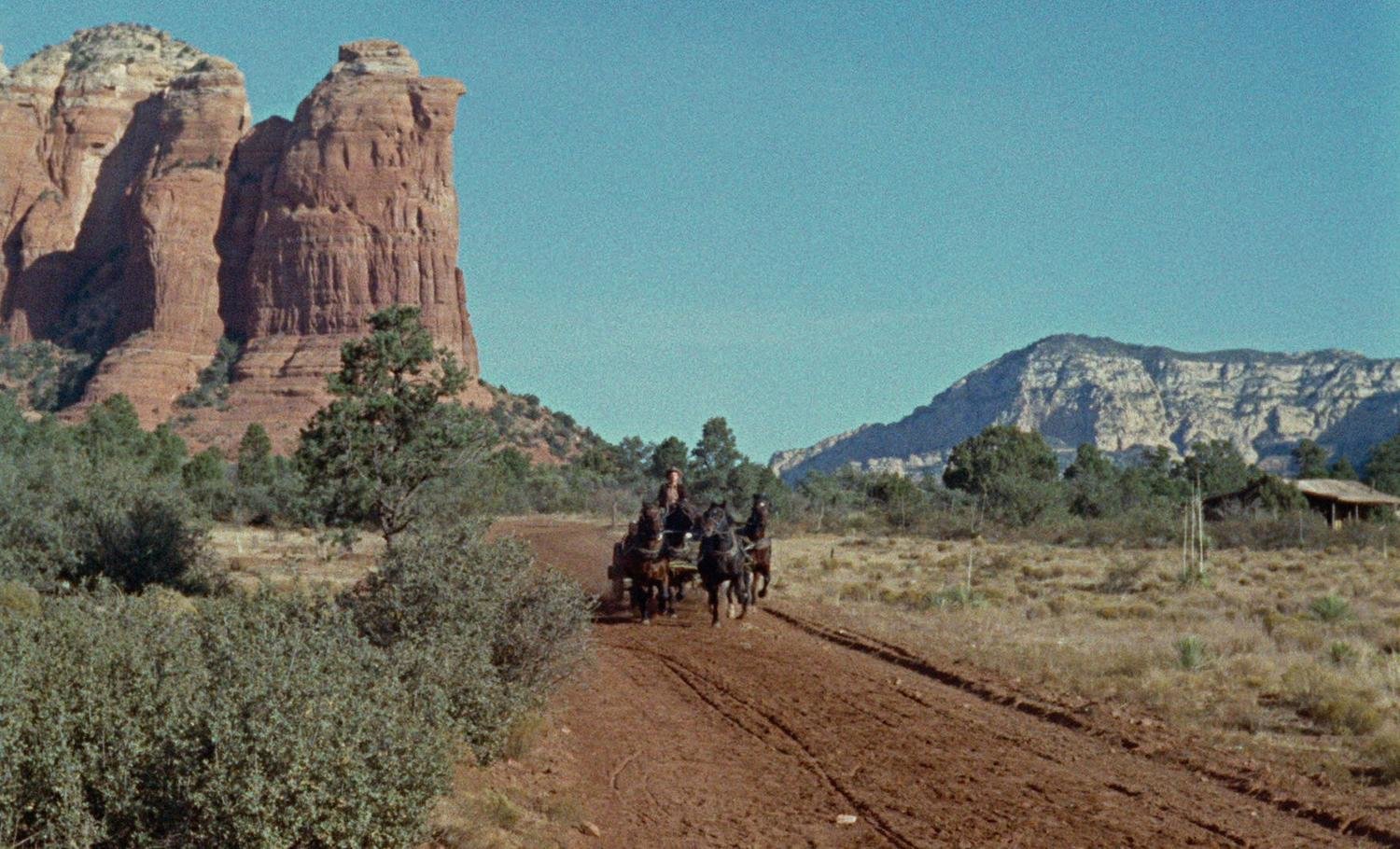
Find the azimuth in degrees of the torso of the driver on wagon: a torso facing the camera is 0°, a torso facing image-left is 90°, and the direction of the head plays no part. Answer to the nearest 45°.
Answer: approximately 0°

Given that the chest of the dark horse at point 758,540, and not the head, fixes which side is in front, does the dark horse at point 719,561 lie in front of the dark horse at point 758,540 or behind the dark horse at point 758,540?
in front

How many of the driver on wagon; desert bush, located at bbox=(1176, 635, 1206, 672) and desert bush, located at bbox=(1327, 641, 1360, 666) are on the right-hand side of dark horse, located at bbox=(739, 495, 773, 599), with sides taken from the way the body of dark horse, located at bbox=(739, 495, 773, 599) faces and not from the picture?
1

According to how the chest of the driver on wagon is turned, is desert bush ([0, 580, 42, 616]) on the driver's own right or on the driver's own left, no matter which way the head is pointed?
on the driver's own right

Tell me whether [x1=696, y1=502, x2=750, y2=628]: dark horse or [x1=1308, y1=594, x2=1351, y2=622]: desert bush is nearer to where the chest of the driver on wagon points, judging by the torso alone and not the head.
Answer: the dark horse

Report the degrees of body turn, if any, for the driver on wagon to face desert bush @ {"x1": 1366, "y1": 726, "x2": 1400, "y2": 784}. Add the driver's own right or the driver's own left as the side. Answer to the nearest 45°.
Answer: approximately 45° to the driver's own left

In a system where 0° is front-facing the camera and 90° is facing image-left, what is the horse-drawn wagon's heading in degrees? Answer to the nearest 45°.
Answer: approximately 0°

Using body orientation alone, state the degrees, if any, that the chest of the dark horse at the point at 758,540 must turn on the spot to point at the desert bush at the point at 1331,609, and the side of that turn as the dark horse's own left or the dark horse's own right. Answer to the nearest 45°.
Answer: approximately 90° to the dark horse's own left

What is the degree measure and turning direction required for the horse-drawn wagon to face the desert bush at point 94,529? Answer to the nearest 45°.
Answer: approximately 90° to its right
